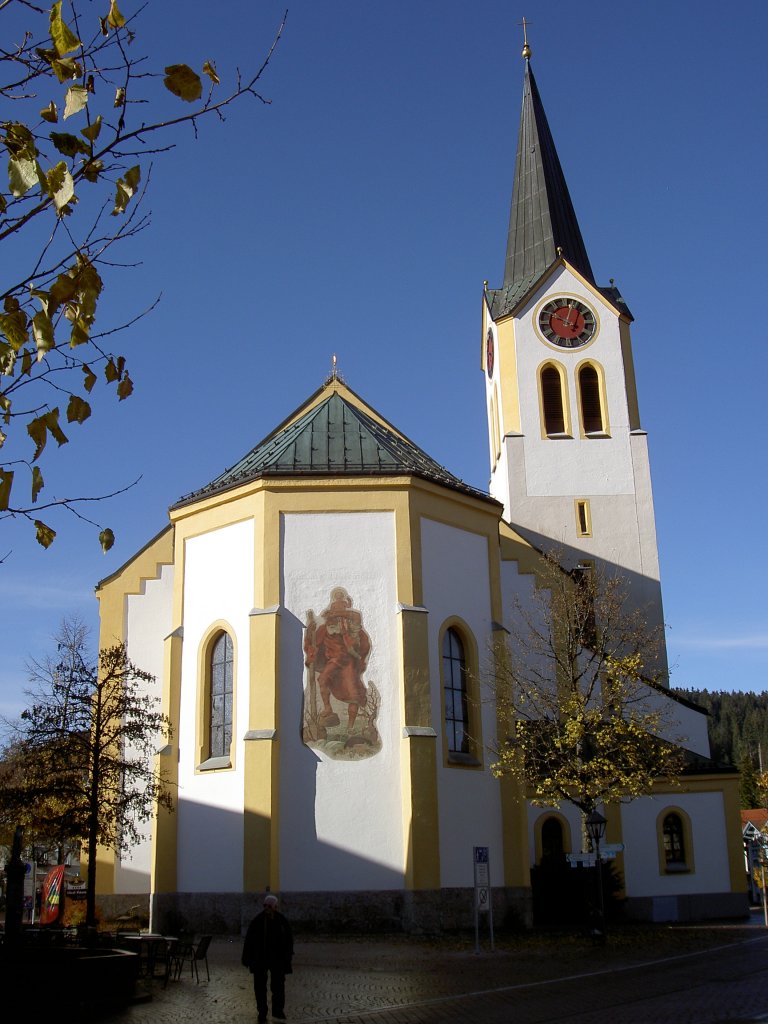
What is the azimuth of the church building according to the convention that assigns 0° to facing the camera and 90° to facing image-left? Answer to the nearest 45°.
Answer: approximately 180°

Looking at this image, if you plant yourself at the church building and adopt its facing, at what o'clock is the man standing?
The man standing is roughly at 6 o'clock from the church building.

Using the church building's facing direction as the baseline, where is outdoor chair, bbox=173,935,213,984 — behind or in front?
behind
